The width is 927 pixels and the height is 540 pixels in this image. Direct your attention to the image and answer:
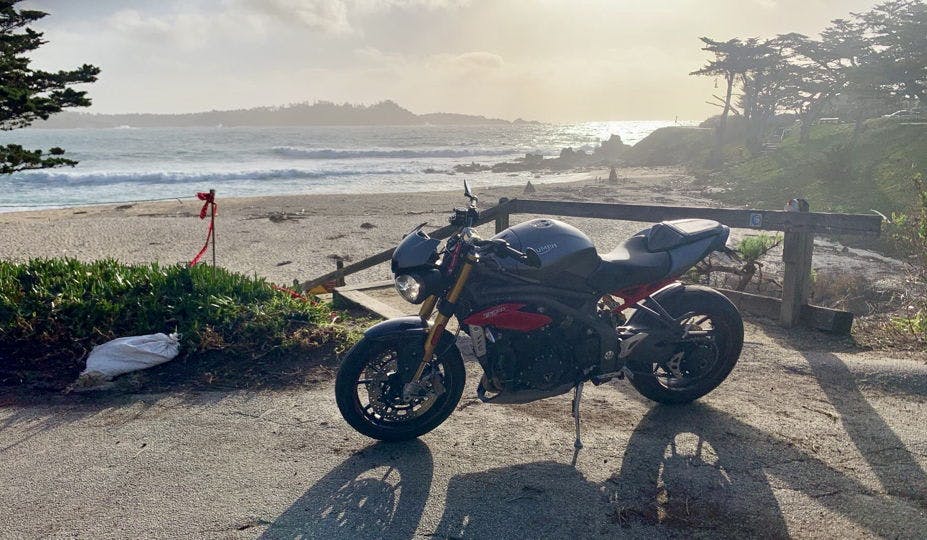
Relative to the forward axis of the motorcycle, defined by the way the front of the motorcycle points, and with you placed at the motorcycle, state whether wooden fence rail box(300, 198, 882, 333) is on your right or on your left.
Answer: on your right

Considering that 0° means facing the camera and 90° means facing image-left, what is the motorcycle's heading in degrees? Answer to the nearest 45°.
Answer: approximately 90°

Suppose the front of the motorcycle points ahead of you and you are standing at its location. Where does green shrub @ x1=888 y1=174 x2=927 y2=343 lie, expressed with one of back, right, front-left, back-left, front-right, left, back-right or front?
back-right

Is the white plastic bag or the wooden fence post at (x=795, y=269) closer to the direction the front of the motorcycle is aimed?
the white plastic bag

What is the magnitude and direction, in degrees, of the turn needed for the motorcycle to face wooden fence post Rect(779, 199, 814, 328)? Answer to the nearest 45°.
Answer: approximately 135° to its right
